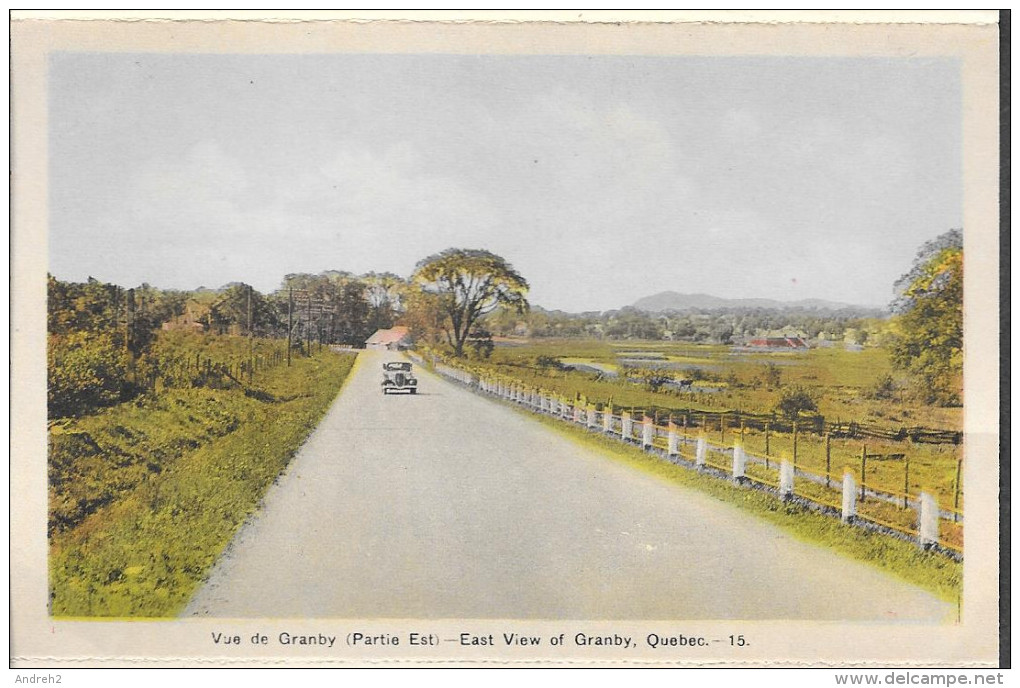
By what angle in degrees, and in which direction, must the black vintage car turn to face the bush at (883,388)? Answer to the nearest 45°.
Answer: approximately 90° to its left

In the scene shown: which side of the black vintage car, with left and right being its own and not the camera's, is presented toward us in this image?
front
